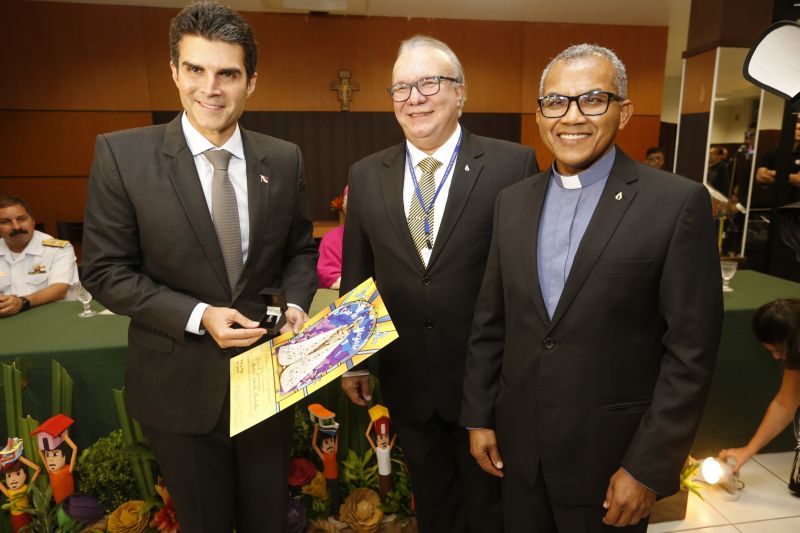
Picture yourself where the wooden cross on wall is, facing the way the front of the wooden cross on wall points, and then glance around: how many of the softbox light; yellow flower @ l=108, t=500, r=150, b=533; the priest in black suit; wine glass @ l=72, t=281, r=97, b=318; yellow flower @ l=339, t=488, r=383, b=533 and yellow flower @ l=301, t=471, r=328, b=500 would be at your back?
0

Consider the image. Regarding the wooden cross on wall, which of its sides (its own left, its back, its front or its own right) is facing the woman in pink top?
front

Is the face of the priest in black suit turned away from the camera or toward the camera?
toward the camera

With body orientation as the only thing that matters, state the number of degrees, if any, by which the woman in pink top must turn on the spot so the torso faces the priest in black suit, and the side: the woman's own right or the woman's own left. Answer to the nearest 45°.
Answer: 0° — they already face them

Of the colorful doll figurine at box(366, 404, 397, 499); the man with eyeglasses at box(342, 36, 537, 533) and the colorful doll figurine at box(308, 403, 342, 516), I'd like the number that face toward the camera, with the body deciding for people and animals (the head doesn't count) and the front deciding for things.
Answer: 3

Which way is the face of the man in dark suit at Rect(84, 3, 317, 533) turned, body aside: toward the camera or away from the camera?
toward the camera

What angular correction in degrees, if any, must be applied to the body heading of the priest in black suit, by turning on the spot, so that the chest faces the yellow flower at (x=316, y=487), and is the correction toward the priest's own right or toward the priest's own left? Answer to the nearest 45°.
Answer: approximately 90° to the priest's own right

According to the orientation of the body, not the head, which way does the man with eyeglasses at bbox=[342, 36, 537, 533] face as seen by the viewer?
toward the camera

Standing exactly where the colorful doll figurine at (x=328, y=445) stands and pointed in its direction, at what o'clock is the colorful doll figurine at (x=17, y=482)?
the colorful doll figurine at (x=17, y=482) is roughly at 3 o'clock from the colorful doll figurine at (x=328, y=445).

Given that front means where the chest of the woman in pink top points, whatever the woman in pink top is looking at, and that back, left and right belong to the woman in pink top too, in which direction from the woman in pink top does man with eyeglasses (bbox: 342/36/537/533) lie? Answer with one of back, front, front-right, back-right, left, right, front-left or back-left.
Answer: front

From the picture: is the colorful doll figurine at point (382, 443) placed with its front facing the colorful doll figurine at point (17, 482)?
no

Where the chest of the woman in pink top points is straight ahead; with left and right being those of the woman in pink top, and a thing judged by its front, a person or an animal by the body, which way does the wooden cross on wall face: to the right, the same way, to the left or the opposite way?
the same way

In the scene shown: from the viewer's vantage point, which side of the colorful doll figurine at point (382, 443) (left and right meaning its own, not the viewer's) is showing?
front

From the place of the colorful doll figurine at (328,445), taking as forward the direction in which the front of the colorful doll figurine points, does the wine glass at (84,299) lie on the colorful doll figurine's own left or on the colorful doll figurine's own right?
on the colorful doll figurine's own right

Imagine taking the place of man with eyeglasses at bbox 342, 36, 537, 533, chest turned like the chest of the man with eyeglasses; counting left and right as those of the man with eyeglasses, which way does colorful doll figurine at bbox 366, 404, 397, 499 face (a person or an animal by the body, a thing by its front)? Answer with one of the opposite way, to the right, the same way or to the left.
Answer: the same way

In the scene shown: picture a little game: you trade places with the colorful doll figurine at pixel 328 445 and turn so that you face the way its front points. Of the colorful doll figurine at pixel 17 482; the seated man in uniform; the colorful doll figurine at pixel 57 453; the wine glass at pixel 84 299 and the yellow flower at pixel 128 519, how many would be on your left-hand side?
0
